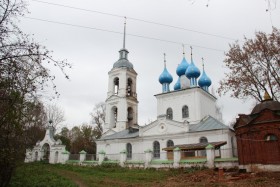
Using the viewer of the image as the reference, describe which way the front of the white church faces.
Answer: facing away from the viewer and to the left of the viewer
